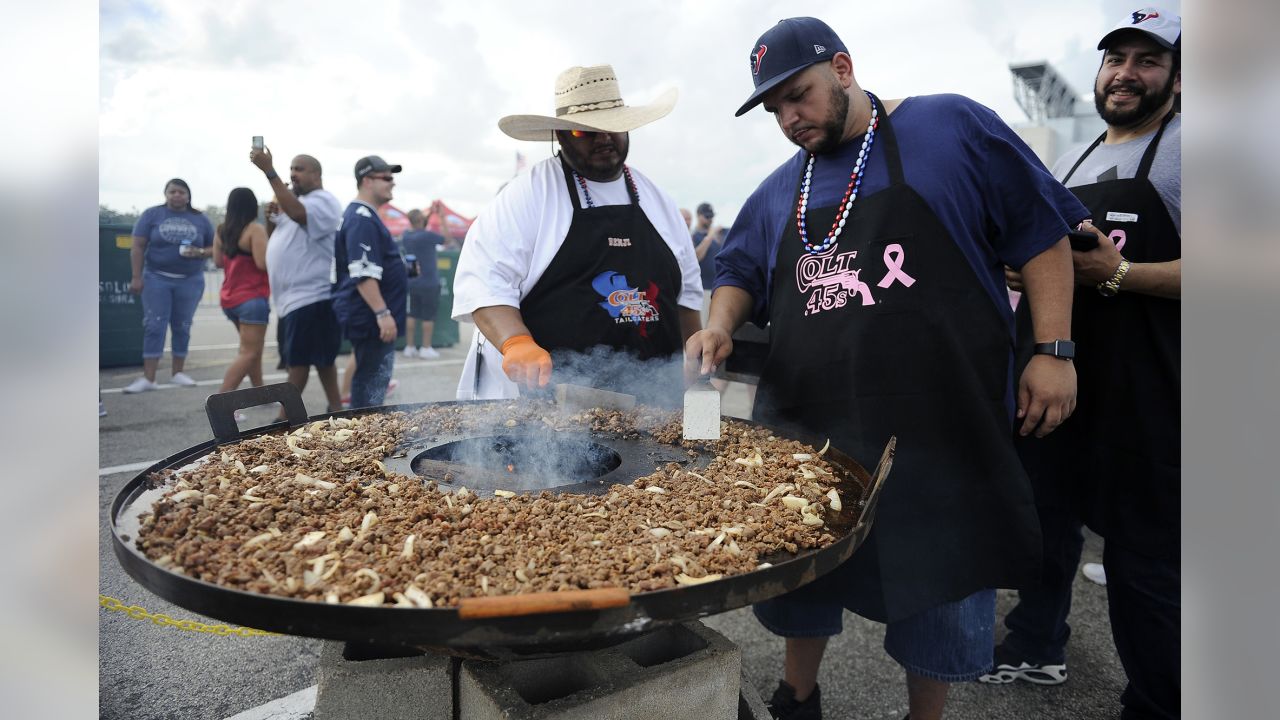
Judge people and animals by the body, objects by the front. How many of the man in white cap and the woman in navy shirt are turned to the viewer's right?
0

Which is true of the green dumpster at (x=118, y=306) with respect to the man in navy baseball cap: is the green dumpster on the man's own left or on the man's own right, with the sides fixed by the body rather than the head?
on the man's own right

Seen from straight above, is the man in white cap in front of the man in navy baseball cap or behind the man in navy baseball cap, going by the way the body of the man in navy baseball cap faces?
behind

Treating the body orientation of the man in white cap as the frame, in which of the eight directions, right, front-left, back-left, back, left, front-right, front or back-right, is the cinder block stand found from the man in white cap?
front

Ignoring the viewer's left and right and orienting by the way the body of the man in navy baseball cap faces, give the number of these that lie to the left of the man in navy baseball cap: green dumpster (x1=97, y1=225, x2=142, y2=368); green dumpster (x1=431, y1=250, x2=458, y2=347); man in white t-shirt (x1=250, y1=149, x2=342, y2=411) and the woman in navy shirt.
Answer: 0

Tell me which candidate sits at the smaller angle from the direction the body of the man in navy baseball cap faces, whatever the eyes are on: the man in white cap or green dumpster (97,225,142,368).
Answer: the green dumpster

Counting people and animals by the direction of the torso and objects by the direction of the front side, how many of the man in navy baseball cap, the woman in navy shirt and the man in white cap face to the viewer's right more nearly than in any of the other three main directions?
0

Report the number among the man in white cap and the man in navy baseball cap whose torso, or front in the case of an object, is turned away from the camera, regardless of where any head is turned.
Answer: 0

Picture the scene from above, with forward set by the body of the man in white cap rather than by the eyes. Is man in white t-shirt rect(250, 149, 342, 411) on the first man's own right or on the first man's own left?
on the first man's own right

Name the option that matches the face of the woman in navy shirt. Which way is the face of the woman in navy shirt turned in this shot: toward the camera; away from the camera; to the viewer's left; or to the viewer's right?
toward the camera

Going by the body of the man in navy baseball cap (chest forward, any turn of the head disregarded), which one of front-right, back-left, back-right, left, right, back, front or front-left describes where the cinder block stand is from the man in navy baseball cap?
front

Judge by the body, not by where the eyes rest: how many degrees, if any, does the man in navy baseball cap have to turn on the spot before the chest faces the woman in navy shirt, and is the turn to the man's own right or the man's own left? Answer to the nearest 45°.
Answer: approximately 90° to the man's own right

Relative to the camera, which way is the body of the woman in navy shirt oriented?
toward the camera

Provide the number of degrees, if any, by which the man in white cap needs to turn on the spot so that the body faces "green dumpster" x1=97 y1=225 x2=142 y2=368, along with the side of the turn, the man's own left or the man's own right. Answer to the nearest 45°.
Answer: approximately 45° to the man's own right

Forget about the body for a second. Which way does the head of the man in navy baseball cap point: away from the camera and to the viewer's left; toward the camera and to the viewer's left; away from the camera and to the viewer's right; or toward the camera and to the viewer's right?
toward the camera and to the viewer's left

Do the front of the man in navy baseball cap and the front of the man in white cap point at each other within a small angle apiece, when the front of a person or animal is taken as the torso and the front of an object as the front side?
no

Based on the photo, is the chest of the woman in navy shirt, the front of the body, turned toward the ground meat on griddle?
yes

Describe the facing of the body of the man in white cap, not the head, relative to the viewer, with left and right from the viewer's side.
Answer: facing the viewer and to the left of the viewer

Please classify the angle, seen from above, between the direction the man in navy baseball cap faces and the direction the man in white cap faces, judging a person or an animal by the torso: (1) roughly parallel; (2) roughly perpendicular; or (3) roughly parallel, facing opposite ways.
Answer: roughly parallel
